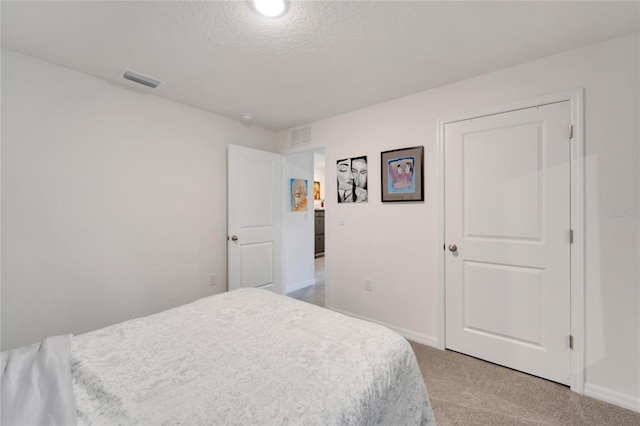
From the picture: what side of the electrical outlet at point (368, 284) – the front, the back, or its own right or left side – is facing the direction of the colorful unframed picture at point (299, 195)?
right

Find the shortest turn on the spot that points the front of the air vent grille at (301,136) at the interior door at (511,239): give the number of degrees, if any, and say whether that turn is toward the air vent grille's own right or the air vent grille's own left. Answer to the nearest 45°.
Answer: approximately 90° to the air vent grille's own left

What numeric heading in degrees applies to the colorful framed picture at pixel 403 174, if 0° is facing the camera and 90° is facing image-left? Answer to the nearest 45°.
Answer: approximately 45°

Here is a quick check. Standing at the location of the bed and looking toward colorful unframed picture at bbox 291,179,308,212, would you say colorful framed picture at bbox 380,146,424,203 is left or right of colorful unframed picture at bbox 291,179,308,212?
right

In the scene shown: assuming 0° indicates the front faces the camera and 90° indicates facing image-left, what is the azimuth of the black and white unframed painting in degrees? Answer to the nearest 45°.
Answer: approximately 45°

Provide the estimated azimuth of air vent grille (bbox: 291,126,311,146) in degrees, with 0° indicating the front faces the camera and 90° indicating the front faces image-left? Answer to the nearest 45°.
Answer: approximately 45°

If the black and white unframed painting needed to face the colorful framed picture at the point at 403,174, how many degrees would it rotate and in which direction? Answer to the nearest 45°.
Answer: approximately 90° to its left

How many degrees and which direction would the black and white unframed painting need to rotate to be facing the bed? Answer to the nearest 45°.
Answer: approximately 45° to its left
